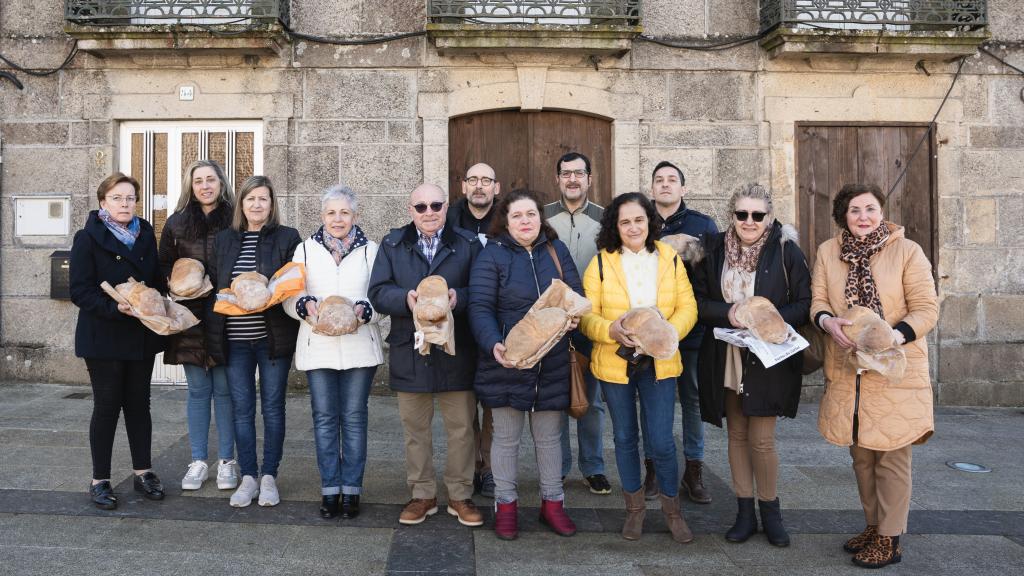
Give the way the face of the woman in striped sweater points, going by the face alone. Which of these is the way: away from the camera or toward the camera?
toward the camera

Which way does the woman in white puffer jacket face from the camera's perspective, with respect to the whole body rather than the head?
toward the camera

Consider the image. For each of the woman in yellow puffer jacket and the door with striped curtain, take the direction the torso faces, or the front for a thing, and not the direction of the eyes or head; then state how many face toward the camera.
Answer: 2

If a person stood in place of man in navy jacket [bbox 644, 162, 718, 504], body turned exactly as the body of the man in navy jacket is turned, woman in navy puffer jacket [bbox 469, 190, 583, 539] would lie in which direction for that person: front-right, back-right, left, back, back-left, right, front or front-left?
front-right

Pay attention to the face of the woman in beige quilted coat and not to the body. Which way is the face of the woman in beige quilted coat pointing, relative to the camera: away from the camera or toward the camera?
toward the camera

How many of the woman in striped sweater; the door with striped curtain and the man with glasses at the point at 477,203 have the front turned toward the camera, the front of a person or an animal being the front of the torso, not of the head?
3

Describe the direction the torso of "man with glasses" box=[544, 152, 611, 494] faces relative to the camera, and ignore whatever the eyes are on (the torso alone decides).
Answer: toward the camera

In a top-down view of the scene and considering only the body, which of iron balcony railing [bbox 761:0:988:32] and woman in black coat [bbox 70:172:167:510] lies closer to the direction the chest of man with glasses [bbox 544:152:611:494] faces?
the woman in black coat

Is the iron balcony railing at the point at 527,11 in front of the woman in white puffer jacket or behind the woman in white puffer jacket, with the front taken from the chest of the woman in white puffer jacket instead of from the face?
behind

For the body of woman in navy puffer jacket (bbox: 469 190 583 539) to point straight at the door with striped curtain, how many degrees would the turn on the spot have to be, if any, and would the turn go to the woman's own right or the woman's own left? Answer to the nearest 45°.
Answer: approximately 135° to the woman's own right

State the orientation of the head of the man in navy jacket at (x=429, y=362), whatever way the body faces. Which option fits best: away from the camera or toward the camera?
toward the camera

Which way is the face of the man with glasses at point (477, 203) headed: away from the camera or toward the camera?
toward the camera

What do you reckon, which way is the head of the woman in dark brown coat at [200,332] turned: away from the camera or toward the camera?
toward the camera
